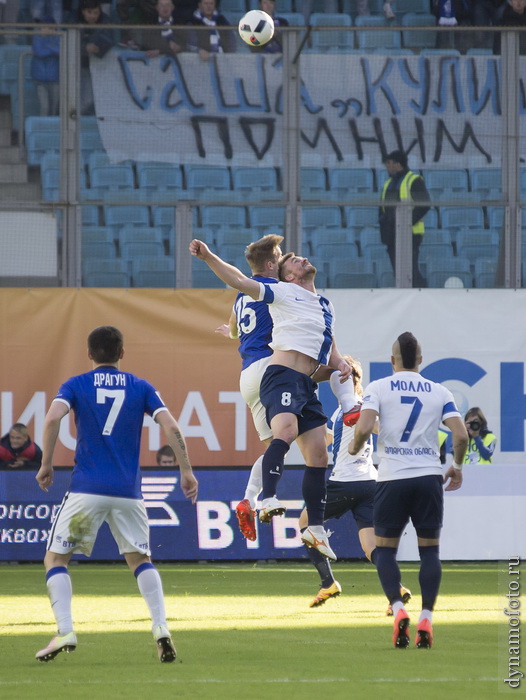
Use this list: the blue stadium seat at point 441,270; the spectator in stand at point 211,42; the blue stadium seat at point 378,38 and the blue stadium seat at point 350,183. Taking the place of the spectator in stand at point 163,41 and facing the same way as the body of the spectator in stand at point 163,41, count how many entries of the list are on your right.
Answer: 0

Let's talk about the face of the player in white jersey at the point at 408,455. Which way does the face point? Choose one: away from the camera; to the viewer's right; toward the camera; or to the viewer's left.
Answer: away from the camera

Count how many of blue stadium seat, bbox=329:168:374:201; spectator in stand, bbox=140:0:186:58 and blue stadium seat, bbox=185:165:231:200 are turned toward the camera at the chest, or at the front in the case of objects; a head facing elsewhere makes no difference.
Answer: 3

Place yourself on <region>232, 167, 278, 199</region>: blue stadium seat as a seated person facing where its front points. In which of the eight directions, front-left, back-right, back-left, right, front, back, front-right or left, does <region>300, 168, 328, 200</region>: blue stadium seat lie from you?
left

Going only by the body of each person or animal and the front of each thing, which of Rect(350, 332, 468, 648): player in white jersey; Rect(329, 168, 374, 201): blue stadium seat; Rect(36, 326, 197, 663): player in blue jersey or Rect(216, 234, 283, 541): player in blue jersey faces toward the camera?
the blue stadium seat

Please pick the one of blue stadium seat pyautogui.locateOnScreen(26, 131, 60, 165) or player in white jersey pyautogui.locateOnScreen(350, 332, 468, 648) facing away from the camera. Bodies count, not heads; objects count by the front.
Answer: the player in white jersey

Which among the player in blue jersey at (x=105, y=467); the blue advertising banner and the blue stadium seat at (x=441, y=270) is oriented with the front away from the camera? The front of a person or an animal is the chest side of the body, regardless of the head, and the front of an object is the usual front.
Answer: the player in blue jersey

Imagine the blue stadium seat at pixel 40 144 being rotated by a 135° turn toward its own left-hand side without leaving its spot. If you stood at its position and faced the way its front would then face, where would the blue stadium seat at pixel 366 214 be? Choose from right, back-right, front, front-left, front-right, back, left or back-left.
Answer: front-right

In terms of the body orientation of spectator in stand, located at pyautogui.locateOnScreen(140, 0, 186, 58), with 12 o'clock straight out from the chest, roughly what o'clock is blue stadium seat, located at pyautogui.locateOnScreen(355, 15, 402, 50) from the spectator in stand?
The blue stadium seat is roughly at 9 o'clock from the spectator in stand.

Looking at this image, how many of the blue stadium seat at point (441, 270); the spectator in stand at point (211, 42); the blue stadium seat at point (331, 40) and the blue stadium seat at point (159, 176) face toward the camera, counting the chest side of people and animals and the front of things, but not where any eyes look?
4

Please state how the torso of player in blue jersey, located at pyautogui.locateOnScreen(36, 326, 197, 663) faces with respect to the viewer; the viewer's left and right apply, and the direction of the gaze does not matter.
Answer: facing away from the viewer

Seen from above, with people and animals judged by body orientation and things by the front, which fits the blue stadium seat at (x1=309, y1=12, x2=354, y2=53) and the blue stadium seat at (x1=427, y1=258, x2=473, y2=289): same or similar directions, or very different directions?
same or similar directions

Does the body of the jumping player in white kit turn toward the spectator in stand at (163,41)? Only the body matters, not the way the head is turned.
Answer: no

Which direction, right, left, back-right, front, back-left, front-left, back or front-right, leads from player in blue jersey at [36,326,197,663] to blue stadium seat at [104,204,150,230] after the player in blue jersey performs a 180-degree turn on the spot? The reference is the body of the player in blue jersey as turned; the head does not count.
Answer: back

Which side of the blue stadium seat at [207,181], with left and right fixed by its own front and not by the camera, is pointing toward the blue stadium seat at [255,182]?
left

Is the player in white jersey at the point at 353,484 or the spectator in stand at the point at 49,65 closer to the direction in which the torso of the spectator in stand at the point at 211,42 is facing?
the player in white jersey

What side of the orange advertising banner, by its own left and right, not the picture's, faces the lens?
front

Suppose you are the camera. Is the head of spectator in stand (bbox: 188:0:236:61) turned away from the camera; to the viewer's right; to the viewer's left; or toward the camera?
toward the camera

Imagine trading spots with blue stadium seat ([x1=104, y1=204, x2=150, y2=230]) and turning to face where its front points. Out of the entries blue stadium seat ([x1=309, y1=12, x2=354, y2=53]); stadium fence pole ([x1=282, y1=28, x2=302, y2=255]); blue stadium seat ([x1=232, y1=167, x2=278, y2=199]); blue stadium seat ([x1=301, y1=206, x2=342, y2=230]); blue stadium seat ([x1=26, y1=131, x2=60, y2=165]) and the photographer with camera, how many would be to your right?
1

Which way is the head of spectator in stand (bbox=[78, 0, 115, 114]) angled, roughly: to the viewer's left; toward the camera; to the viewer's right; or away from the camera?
toward the camera

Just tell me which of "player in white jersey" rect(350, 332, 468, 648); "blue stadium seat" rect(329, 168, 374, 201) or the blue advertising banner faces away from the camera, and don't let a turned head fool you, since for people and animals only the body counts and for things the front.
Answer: the player in white jersey
